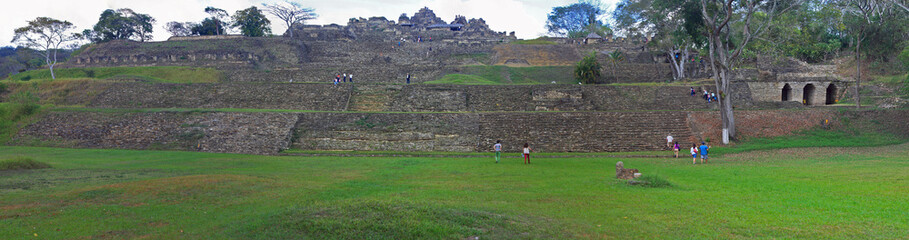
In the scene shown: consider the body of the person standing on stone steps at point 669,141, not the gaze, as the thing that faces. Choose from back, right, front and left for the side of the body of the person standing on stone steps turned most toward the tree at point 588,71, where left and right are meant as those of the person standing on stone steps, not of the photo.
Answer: front

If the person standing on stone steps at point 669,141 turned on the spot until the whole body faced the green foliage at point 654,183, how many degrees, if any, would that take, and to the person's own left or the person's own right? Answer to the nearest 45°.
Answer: approximately 180°

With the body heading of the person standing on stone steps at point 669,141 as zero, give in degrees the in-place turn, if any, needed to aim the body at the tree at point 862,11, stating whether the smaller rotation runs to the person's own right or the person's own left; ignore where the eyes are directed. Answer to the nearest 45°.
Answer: approximately 45° to the person's own right

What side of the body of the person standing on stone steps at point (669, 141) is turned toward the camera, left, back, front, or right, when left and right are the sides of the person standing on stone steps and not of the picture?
back

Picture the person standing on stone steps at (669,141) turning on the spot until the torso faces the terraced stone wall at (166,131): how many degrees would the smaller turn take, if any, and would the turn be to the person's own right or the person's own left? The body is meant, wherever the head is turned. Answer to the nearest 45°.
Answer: approximately 90° to the person's own left

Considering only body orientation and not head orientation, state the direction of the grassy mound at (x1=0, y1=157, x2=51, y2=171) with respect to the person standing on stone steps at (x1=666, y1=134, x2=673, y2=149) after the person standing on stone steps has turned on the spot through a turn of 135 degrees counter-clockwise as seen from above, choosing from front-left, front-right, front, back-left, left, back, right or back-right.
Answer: front

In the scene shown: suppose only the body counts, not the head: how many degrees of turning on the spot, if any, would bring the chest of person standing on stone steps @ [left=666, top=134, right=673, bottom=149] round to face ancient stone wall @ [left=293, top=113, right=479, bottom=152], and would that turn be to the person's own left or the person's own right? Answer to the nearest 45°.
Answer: approximately 90° to the person's own left
